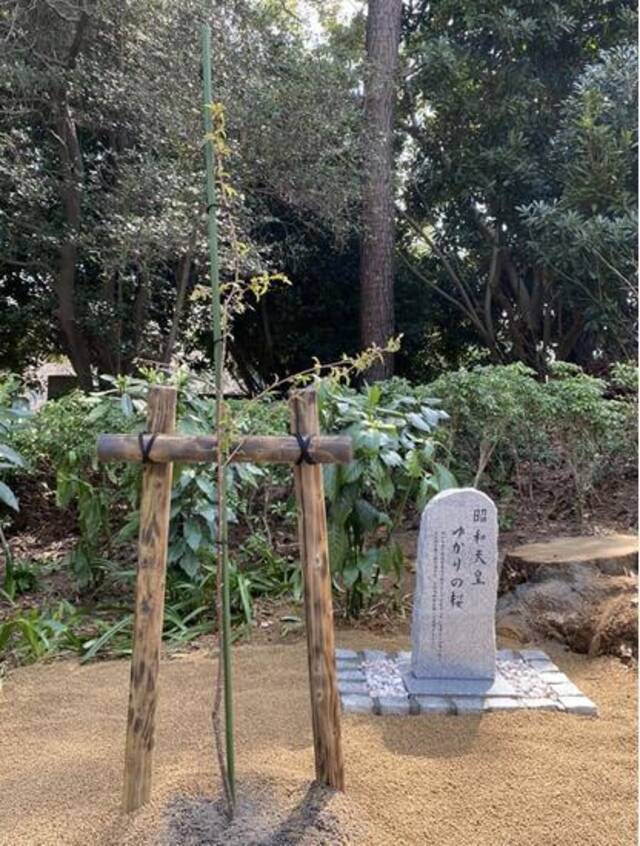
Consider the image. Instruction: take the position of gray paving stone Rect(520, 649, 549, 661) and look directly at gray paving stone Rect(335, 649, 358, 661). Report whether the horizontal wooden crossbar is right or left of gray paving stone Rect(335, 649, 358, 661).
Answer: left

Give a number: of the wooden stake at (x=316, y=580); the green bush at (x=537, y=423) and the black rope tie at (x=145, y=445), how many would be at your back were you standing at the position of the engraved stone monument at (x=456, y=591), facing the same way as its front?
1

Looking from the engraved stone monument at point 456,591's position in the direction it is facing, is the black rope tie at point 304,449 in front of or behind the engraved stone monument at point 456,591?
in front

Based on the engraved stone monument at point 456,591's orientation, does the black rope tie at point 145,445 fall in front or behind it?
in front

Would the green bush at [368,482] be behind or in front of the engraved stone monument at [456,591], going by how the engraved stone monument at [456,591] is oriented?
behind

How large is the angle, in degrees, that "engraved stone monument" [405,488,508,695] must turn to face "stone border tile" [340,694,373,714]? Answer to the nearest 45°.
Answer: approximately 45° to its right

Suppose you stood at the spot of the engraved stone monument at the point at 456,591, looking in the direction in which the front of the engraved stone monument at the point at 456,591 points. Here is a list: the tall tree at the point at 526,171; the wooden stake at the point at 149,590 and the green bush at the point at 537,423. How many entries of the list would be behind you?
2

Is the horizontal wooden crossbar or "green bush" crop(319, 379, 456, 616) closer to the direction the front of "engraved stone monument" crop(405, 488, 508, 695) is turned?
the horizontal wooden crossbar

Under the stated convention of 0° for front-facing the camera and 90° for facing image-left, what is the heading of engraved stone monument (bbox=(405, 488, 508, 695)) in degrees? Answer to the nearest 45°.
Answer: approximately 0°

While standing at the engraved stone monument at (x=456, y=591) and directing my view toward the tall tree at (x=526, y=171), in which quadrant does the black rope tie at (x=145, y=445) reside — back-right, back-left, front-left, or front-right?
back-left
